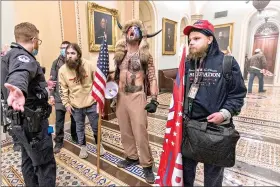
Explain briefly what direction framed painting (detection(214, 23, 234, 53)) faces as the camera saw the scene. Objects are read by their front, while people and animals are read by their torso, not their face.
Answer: facing the viewer and to the left of the viewer

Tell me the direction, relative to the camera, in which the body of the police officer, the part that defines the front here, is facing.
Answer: to the viewer's right

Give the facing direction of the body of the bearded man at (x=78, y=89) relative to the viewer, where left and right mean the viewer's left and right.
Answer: facing the viewer

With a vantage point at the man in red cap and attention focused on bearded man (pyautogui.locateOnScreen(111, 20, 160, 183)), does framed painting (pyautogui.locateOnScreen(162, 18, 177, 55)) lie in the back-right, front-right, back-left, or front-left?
front-right

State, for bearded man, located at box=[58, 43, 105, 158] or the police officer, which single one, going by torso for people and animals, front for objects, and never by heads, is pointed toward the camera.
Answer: the bearded man

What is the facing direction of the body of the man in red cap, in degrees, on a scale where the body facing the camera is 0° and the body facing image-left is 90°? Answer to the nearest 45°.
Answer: approximately 45°

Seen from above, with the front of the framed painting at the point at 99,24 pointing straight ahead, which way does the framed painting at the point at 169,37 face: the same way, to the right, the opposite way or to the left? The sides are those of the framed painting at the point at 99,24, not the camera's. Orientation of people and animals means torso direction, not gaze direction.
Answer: the same way

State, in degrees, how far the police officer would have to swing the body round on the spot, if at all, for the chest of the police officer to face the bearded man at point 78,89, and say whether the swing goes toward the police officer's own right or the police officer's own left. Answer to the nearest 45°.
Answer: approximately 45° to the police officer's own left

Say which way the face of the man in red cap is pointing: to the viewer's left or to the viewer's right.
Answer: to the viewer's left

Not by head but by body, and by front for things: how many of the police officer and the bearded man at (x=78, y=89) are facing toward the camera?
1

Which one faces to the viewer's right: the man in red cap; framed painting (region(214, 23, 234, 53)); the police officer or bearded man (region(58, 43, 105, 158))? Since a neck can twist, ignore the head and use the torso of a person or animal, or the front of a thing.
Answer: the police officer

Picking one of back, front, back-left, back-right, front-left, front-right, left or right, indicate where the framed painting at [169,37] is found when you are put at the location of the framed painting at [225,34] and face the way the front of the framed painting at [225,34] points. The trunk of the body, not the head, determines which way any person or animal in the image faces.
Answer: right

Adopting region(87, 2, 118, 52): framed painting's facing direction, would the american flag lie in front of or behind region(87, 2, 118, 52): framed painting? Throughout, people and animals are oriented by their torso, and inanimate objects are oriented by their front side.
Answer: in front

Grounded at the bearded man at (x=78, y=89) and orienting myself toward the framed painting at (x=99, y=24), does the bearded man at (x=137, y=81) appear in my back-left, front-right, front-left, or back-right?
back-right

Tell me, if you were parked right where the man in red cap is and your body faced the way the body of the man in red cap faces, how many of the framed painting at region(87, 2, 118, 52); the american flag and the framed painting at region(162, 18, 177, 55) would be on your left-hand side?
0

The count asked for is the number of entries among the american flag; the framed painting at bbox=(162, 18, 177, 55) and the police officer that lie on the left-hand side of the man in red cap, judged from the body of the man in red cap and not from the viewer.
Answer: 0

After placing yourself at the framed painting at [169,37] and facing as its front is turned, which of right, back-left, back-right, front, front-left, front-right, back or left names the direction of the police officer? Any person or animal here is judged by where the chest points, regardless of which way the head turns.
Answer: right

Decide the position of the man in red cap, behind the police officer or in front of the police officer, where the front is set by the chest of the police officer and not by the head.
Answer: in front
